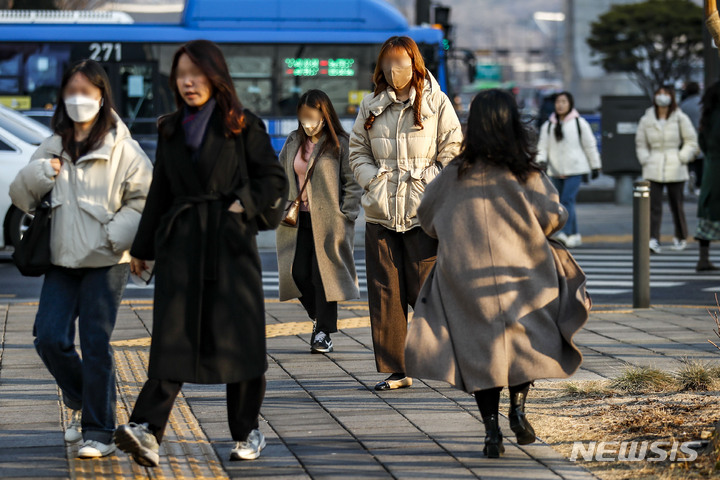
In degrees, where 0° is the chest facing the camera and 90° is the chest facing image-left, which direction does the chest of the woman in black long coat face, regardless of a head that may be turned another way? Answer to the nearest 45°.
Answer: approximately 45°

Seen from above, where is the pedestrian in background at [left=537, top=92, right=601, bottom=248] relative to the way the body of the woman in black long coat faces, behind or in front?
behind

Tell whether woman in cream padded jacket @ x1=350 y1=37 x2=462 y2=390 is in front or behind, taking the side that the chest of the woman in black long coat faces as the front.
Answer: behind

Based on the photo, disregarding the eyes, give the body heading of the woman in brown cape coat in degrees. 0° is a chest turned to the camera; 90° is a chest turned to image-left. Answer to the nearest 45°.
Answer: approximately 180°

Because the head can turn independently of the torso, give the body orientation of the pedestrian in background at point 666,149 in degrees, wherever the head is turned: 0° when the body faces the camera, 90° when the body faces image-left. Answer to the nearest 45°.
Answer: approximately 0°

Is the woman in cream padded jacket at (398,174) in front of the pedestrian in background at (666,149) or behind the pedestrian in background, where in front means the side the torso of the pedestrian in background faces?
in front

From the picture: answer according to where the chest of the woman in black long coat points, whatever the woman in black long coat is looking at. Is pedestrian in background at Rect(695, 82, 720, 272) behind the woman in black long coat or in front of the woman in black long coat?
behind

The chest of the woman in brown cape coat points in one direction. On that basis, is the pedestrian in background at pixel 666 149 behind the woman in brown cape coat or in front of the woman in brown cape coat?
in front
